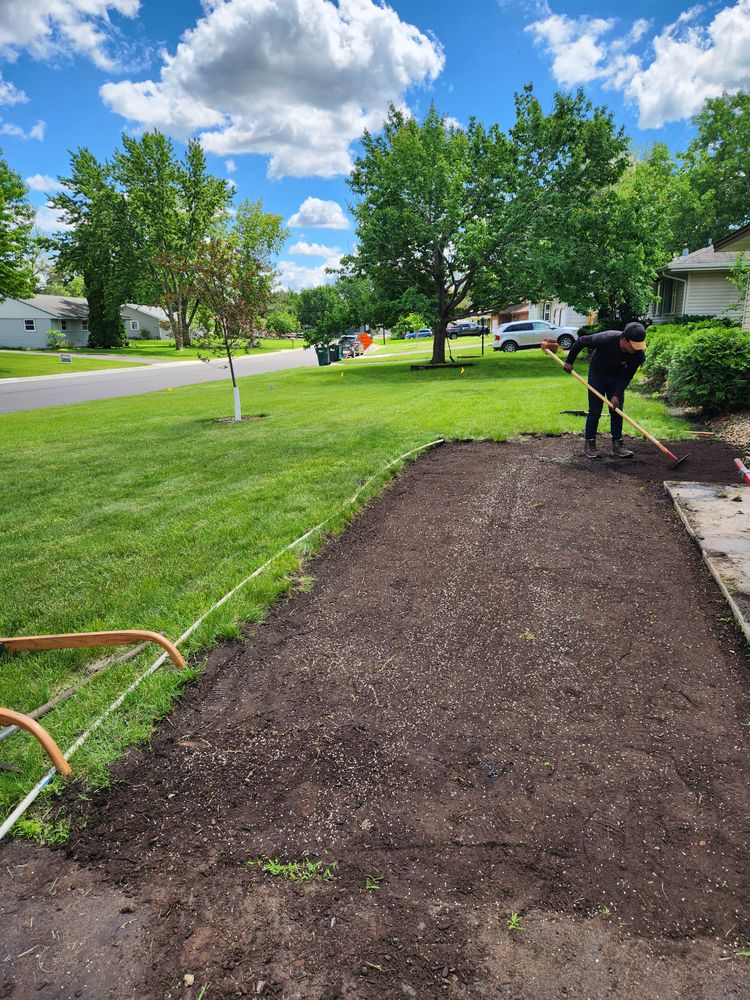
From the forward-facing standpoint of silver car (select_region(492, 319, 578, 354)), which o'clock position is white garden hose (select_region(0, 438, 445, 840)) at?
The white garden hose is roughly at 3 o'clock from the silver car.

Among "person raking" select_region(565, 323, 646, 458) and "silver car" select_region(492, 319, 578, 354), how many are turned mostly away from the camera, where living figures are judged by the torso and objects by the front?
0

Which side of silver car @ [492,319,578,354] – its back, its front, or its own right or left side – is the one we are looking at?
right

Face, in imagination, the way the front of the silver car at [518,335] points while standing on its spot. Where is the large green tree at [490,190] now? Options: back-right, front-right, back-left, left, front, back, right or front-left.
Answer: right

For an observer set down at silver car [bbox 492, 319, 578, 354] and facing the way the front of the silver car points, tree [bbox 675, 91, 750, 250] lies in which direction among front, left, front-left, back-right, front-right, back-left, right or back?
front-left

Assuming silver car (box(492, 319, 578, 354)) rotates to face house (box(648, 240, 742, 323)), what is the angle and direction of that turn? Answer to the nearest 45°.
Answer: approximately 45° to its right

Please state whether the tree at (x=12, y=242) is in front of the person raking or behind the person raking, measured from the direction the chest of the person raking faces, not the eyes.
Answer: behind

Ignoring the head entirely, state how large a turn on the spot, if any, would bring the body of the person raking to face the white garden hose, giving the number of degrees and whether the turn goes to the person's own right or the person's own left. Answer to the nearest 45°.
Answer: approximately 45° to the person's own right

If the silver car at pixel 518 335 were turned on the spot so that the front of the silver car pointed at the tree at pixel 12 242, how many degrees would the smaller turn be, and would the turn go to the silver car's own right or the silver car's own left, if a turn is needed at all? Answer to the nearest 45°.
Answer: approximately 180°

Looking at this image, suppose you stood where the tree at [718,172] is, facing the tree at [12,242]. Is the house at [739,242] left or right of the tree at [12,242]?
left

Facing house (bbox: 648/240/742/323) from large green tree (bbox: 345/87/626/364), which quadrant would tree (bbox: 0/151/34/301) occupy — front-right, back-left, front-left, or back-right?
back-left

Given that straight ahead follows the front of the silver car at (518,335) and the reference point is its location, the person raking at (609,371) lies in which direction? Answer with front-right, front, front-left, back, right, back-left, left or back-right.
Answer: right

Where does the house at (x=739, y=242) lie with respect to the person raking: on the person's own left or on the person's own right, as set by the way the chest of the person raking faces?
on the person's own left

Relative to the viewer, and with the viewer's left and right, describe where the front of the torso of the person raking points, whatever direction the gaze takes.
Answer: facing the viewer and to the right of the viewer
